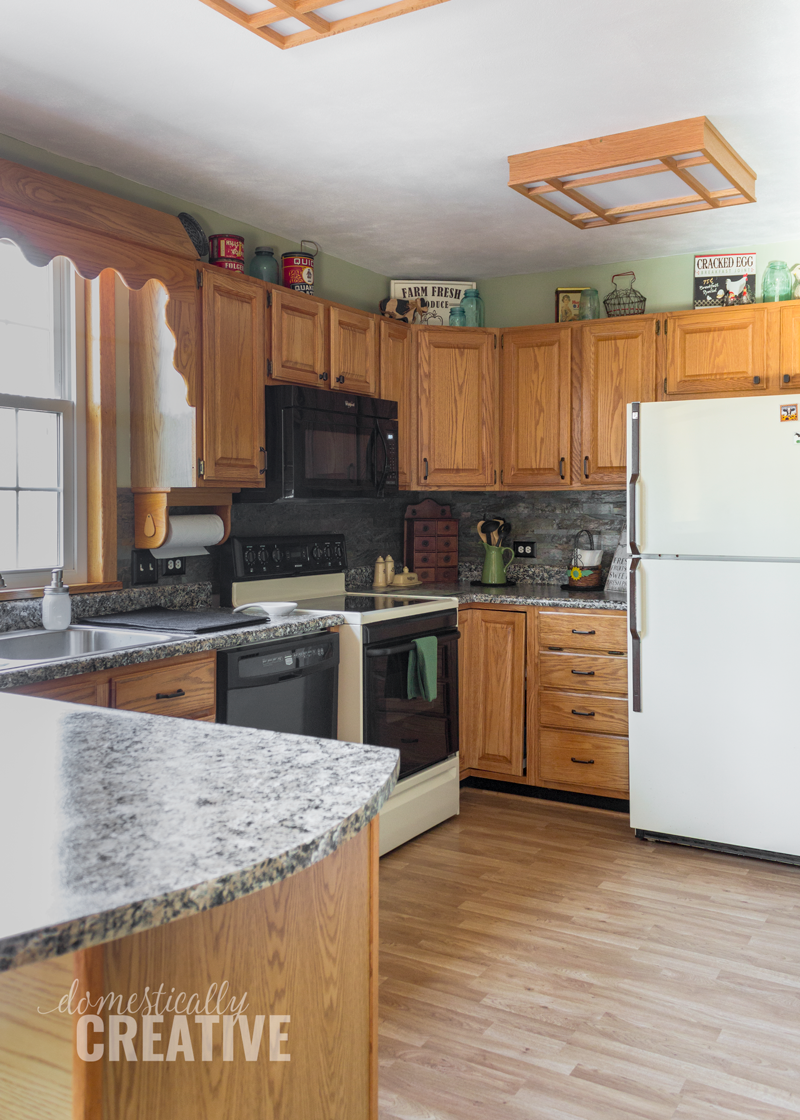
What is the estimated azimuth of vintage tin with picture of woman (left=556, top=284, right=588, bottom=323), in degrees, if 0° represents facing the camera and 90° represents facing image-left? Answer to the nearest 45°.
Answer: approximately 0°

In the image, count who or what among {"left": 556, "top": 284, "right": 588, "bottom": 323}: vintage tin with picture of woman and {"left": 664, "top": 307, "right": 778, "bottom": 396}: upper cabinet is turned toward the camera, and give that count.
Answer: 2

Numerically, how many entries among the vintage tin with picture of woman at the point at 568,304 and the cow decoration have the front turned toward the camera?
1

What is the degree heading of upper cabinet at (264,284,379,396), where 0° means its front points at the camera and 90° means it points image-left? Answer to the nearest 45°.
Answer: approximately 315°

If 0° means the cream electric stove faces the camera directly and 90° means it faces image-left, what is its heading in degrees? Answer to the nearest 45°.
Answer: approximately 315°

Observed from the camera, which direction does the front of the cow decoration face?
facing to the right of the viewer
